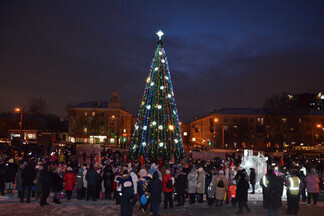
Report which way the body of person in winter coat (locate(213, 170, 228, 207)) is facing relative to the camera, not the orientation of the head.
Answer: away from the camera

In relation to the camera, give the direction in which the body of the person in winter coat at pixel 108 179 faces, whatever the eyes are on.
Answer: away from the camera

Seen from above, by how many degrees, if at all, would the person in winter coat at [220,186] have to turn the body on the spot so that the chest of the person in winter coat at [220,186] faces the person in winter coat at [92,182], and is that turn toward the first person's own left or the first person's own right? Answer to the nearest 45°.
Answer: approximately 90° to the first person's own left

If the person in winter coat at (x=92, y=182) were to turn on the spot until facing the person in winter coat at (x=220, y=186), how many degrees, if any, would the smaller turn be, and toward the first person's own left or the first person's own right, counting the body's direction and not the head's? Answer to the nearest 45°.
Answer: approximately 135° to the first person's own right

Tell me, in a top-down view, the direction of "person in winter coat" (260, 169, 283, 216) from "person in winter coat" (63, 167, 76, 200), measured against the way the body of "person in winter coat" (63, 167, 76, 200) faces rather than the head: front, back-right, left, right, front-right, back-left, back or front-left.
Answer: back-right

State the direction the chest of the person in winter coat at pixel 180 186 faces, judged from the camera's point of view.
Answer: away from the camera
